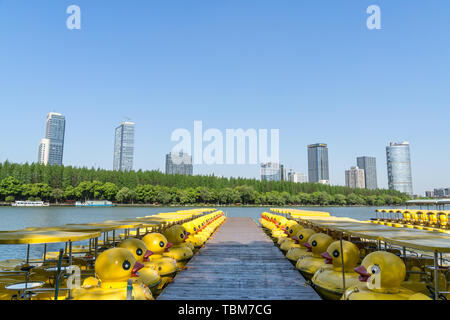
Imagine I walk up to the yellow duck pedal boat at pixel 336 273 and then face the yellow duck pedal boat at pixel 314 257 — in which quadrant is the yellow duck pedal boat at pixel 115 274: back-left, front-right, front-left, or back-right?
back-left

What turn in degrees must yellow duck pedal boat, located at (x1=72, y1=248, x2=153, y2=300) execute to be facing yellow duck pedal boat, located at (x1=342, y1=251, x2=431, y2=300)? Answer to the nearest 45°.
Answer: approximately 45° to its right

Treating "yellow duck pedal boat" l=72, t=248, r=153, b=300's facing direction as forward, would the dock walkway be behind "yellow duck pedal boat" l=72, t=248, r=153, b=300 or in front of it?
in front

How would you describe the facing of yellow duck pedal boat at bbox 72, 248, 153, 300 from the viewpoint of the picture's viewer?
facing to the right of the viewer

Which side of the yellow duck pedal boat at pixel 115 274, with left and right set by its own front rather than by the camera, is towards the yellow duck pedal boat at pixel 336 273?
front

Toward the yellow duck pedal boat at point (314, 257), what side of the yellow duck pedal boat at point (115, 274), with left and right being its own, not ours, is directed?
front

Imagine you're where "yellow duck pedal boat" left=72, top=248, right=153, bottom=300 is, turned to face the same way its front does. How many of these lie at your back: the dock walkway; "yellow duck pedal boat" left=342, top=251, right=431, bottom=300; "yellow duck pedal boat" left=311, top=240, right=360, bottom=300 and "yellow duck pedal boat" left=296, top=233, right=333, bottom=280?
0
